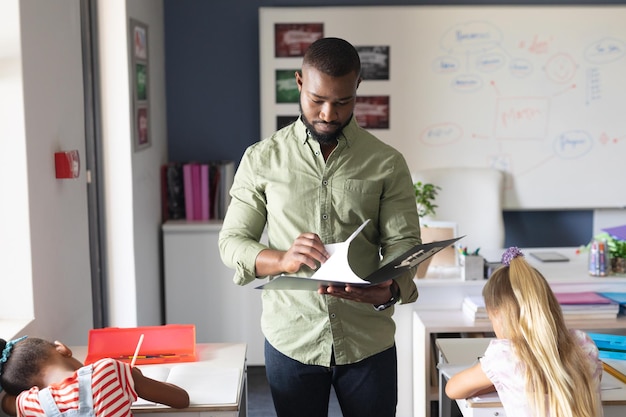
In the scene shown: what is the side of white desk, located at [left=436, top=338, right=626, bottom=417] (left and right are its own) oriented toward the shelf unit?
back

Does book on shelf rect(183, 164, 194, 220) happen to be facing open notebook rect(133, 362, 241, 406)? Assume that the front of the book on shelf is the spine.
yes

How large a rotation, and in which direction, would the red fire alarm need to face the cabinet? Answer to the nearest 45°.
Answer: approximately 90° to its left

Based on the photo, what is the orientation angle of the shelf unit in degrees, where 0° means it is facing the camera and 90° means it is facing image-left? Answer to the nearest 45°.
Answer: approximately 0°

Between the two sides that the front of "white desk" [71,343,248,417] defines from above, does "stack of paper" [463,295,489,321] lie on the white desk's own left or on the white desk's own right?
on the white desk's own left

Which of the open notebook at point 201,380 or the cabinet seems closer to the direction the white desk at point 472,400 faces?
the open notebook

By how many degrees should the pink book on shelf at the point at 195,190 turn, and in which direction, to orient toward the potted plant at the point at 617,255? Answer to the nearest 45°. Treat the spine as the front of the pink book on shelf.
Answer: approximately 45° to its left

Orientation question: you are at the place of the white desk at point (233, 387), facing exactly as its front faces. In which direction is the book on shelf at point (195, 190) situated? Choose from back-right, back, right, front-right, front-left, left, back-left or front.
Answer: back

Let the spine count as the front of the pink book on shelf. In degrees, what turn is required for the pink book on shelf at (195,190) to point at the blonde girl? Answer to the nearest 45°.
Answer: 0° — it already faces them

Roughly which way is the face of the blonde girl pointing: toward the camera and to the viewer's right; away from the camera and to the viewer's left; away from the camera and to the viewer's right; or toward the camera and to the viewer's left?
away from the camera and to the viewer's left

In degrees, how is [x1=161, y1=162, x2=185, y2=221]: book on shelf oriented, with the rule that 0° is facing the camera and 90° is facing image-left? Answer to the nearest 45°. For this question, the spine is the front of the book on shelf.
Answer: approximately 0°

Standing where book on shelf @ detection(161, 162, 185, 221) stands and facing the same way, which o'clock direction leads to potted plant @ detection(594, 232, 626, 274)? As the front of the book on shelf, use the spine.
The potted plant is roughly at 10 o'clock from the book on shelf.
